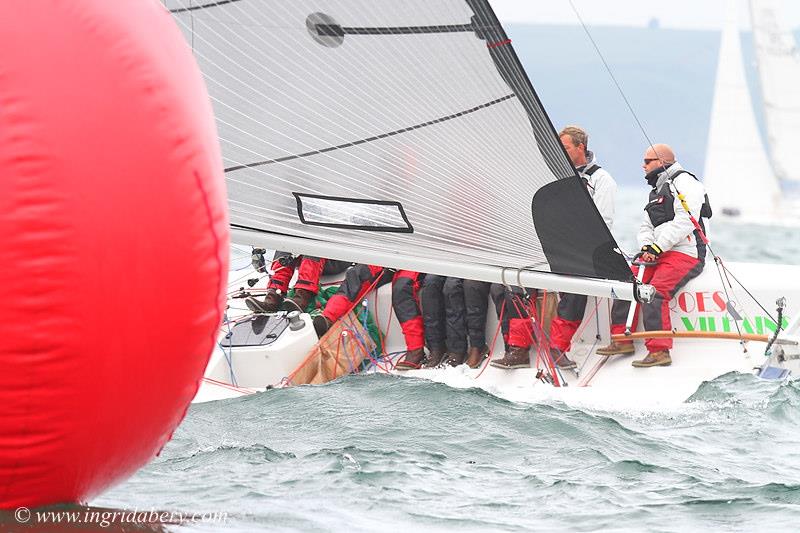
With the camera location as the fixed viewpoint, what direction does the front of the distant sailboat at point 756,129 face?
facing to the left of the viewer

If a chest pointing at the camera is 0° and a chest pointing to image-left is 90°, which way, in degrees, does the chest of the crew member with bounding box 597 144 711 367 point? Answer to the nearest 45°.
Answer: approximately 90°

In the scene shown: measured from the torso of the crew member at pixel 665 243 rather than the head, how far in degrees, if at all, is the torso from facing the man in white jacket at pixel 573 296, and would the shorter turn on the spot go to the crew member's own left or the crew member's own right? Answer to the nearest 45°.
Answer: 0° — they already face them

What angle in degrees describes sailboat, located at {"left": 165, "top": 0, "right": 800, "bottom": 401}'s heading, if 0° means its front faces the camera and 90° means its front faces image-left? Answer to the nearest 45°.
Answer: approximately 90°

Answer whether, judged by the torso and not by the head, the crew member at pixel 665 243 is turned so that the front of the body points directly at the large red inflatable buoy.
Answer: no

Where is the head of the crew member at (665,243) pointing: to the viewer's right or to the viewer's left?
to the viewer's left

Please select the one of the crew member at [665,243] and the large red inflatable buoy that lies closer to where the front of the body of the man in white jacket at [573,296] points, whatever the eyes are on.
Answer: the large red inflatable buoy

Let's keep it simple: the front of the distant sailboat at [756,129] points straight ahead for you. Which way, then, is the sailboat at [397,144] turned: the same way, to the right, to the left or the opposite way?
the same way

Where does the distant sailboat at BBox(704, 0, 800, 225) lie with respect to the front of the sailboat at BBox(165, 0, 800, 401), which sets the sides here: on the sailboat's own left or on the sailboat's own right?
on the sailboat's own right
